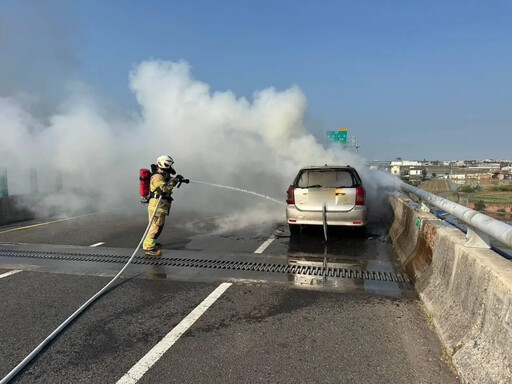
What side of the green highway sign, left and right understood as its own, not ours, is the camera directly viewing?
front

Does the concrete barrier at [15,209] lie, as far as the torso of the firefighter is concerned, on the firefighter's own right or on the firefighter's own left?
on the firefighter's own left

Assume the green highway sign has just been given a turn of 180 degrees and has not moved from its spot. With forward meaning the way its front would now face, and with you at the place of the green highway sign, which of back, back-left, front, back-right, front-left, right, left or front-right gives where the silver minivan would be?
back

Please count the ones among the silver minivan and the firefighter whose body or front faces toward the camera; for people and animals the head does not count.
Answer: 0

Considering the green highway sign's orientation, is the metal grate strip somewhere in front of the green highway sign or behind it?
in front

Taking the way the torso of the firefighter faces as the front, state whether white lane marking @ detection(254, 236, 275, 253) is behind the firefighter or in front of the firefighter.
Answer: in front

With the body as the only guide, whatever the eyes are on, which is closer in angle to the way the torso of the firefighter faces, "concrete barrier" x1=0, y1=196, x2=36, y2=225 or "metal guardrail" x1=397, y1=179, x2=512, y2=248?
the metal guardrail

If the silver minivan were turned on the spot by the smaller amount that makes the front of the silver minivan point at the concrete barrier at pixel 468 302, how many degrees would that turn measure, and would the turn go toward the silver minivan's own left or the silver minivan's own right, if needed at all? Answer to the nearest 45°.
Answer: approximately 180°

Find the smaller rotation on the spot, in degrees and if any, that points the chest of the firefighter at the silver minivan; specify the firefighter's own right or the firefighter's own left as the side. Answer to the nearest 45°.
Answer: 0° — they already face it

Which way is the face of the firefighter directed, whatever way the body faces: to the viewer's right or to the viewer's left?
to the viewer's right

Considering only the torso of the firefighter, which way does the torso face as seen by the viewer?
to the viewer's right

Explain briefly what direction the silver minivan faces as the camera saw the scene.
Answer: facing away from the viewer

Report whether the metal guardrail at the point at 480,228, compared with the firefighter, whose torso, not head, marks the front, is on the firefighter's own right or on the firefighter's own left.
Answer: on the firefighter's own right
